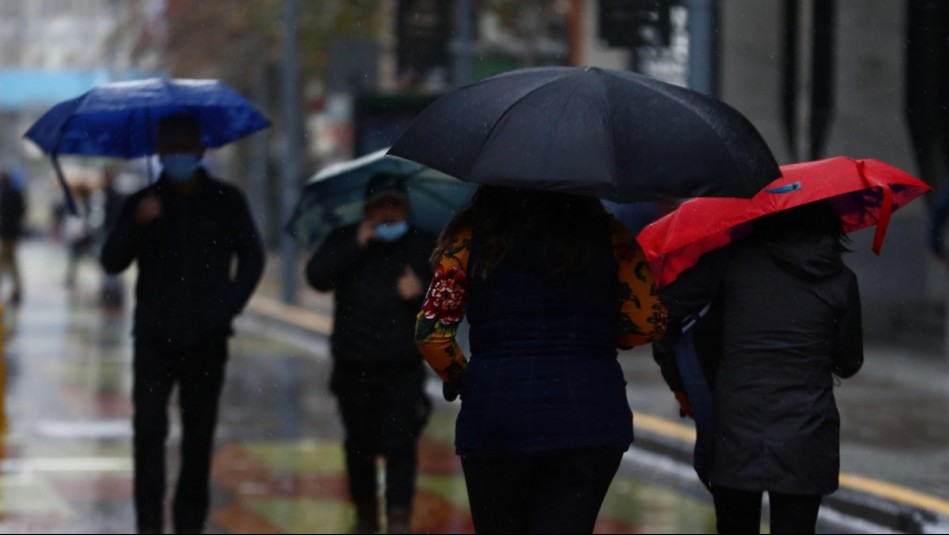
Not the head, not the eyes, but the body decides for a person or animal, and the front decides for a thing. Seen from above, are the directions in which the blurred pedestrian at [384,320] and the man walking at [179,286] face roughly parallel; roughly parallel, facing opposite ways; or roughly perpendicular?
roughly parallel

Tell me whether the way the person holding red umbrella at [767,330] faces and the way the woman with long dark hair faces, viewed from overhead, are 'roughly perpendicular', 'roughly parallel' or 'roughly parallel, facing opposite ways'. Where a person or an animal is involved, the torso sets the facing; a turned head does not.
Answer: roughly parallel

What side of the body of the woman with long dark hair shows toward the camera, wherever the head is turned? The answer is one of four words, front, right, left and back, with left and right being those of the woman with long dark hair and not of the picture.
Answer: back

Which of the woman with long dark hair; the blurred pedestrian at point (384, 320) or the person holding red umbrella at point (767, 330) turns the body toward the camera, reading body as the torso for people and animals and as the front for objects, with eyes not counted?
the blurred pedestrian

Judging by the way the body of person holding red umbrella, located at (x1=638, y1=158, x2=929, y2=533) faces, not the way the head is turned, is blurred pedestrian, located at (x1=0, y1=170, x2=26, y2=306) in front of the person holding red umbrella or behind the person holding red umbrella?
in front

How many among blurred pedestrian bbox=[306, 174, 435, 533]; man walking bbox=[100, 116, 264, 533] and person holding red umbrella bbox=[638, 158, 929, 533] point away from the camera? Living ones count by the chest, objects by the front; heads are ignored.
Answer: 1

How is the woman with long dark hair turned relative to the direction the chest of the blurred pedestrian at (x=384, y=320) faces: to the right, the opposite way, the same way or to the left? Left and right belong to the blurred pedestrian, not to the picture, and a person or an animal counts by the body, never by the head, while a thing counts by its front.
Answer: the opposite way

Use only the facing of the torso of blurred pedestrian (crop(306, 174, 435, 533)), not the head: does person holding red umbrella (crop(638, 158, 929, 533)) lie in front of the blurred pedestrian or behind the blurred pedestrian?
in front

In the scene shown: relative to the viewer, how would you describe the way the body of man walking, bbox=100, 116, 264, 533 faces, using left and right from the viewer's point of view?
facing the viewer

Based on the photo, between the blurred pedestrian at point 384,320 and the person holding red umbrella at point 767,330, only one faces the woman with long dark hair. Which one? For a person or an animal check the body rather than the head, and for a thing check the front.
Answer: the blurred pedestrian

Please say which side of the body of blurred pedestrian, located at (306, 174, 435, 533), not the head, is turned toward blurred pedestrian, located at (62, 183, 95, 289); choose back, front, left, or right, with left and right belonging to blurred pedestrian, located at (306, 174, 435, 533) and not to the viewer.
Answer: back

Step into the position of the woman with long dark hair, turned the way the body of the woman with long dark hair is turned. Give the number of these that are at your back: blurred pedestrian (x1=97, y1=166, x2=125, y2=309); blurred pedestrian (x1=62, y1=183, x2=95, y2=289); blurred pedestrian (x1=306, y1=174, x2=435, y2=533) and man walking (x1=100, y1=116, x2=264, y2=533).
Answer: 0

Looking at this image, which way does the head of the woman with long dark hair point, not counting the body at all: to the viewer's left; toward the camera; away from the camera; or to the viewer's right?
away from the camera

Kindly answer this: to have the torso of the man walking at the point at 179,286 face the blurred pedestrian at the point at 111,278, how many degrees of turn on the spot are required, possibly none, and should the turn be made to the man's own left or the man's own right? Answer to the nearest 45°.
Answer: approximately 180°

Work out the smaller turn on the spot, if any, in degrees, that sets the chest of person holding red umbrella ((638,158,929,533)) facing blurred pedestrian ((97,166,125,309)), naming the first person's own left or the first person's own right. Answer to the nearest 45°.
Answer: approximately 45° to the first person's own left

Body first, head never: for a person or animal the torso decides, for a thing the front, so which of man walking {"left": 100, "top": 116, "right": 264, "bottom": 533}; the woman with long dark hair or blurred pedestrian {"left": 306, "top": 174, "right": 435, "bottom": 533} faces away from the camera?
the woman with long dark hair

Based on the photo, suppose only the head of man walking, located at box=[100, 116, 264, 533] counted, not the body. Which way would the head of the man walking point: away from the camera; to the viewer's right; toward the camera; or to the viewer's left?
toward the camera

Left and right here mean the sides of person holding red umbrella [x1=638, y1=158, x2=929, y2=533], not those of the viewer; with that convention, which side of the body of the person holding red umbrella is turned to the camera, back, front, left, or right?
back

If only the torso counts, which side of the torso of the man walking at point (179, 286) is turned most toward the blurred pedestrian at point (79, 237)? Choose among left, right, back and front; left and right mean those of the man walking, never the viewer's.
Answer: back

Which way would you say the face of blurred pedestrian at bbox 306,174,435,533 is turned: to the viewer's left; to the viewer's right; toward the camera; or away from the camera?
toward the camera
